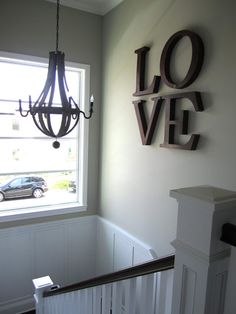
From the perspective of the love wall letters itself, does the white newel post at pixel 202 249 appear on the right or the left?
on its left

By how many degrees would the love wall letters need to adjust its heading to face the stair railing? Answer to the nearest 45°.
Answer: approximately 45° to its left

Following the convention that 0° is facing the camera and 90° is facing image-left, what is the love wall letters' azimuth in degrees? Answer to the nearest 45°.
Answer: approximately 45°

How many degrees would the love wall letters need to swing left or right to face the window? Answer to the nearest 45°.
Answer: approximately 45° to its right
